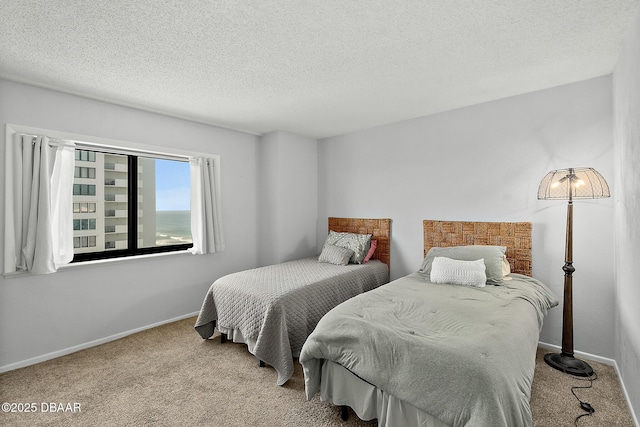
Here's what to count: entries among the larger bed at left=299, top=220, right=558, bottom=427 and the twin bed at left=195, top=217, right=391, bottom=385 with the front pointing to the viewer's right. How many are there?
0

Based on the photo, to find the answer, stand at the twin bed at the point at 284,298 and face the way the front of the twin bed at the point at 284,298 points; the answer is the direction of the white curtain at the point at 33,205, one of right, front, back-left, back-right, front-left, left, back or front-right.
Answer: front-right

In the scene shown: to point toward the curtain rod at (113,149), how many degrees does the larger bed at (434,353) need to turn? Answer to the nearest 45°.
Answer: approximately 45° to its right

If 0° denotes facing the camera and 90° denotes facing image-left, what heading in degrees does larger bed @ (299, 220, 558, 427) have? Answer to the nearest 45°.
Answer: approximately 45°

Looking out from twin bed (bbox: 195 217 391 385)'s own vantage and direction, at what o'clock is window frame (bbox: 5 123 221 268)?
The window frame is roughly at 2 o'clock from the twin bed.

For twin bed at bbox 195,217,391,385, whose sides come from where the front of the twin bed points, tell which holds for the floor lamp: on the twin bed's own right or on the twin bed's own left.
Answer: on the twin bed's own left

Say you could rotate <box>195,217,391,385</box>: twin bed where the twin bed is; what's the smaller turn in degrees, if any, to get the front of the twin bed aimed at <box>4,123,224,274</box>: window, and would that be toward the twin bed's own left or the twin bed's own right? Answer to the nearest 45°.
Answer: approximately 45° to the twin bed's own right

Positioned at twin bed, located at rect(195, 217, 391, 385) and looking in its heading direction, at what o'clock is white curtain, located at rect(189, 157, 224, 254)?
The white curtain is roughly at 3 o'clock from the twin bed.

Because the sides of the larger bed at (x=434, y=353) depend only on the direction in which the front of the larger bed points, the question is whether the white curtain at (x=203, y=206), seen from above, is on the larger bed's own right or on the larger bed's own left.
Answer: on the larger bed's own right

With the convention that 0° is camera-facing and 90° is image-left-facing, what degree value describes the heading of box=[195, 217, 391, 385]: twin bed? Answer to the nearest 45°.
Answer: approximately 45°

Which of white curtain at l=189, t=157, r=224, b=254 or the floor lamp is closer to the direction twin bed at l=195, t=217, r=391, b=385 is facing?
the white curtain
